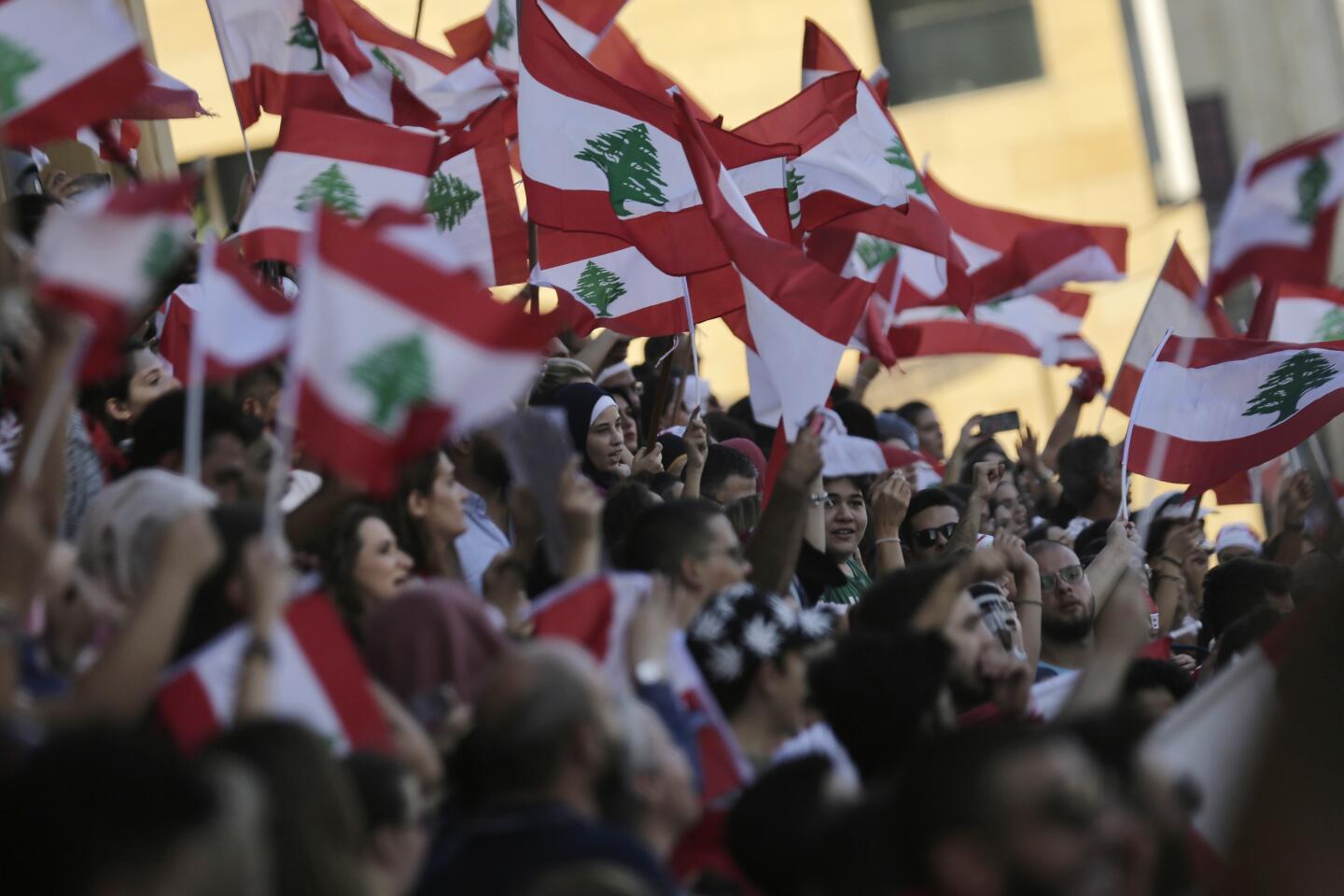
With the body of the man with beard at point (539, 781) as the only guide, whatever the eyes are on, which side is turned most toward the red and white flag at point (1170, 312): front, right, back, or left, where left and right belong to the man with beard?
front

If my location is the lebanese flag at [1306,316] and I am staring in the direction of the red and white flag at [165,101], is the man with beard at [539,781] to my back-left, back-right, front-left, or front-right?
front-left

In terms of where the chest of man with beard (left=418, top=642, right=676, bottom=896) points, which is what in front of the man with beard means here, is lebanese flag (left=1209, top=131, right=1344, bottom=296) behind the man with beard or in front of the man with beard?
in front

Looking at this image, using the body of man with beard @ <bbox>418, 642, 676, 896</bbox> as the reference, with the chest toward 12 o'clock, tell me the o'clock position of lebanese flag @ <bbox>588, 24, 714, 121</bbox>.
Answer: The lebanese flag is roughly at 11 o'clock from the man with beard.

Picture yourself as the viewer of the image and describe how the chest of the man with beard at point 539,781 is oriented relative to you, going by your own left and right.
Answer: facing away from the viewer and to the right of the viewer

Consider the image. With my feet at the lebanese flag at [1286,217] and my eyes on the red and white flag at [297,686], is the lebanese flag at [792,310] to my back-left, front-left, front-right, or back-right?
front-right

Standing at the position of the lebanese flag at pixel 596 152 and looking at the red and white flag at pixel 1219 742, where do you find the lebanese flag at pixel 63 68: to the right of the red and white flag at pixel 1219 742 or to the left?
right

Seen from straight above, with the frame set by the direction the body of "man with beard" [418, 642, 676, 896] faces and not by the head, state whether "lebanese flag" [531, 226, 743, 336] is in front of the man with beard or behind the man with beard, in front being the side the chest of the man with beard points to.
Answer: in front

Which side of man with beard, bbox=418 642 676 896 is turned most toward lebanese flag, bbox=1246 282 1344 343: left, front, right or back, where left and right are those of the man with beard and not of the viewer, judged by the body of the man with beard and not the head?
front

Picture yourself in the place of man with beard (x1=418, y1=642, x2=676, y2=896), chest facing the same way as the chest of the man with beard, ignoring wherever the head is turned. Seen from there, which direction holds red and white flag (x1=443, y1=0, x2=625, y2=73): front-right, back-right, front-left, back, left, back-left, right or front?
front-left

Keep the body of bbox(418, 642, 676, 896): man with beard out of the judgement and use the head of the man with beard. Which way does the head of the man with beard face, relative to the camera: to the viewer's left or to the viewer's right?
to the viewer's right
